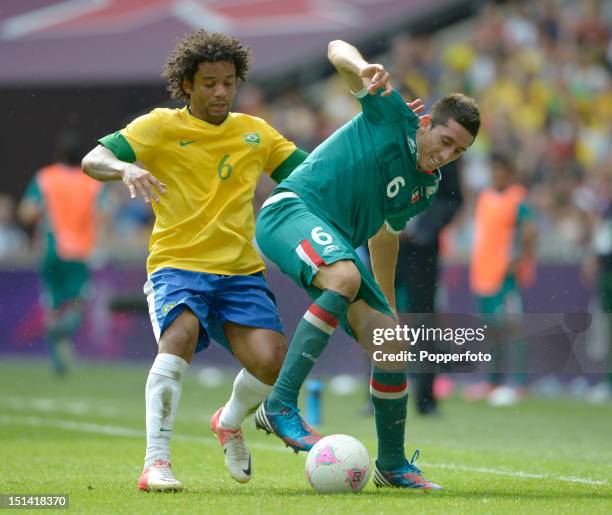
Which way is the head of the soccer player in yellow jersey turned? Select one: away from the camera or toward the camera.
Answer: toward the camera

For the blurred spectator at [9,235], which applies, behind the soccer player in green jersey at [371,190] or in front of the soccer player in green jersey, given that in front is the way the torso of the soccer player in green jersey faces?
behind

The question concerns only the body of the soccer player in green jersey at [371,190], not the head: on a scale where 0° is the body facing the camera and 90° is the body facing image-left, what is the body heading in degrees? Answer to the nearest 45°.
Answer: approximately 315°

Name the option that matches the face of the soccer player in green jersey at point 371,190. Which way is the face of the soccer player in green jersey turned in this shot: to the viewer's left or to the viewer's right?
to the viewer's right

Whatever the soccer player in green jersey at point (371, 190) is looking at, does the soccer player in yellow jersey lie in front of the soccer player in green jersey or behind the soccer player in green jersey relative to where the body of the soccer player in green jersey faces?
behind
